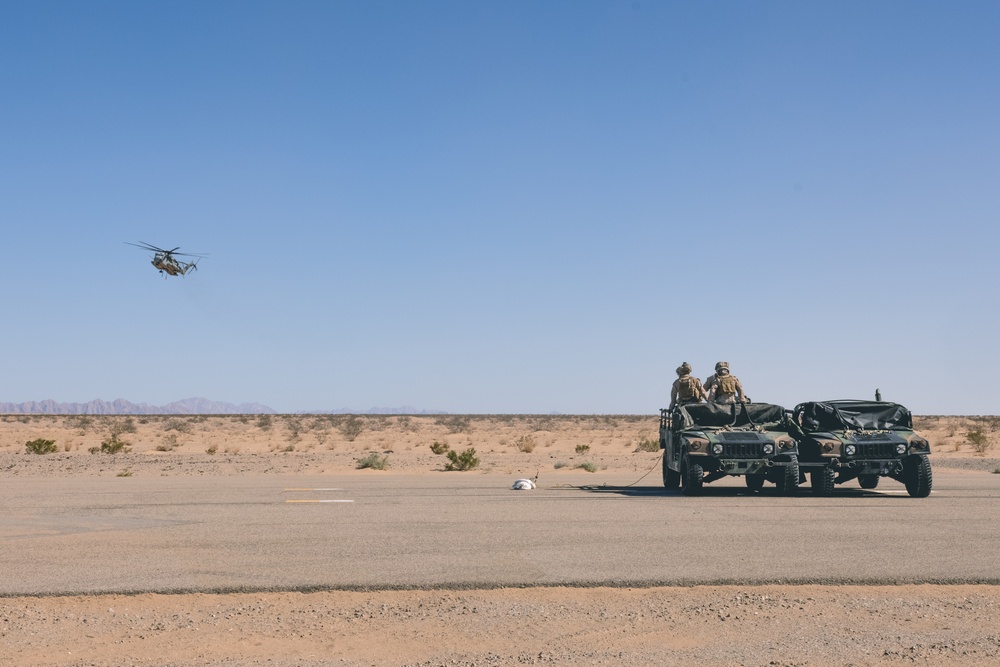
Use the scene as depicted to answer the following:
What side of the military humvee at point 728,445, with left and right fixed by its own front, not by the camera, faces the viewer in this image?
front

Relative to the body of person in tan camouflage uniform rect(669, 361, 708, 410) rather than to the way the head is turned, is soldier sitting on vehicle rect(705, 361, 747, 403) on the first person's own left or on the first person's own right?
on the first person's own right

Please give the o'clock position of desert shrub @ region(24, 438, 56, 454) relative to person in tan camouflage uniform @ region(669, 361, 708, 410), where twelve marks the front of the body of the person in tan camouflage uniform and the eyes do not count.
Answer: The desert shrub is roughly at 10 o'clock from the person in tan camouflage uniform.

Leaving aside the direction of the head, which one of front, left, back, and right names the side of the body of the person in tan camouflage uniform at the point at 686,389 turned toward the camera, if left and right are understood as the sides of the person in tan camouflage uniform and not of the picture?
back

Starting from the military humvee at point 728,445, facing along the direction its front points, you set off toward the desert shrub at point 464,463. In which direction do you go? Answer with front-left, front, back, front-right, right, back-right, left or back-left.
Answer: back-right

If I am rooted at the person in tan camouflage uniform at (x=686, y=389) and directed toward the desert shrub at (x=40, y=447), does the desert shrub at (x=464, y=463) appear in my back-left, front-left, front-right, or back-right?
front-right

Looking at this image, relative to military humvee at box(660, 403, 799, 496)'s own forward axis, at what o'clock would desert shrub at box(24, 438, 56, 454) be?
The desert shrub is roughly at 4 o'clock from the military humvee.

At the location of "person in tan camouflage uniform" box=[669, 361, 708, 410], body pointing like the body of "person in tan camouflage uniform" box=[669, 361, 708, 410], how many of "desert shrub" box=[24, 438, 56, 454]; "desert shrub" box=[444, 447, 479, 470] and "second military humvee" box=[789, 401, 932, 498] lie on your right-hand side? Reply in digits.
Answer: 1
